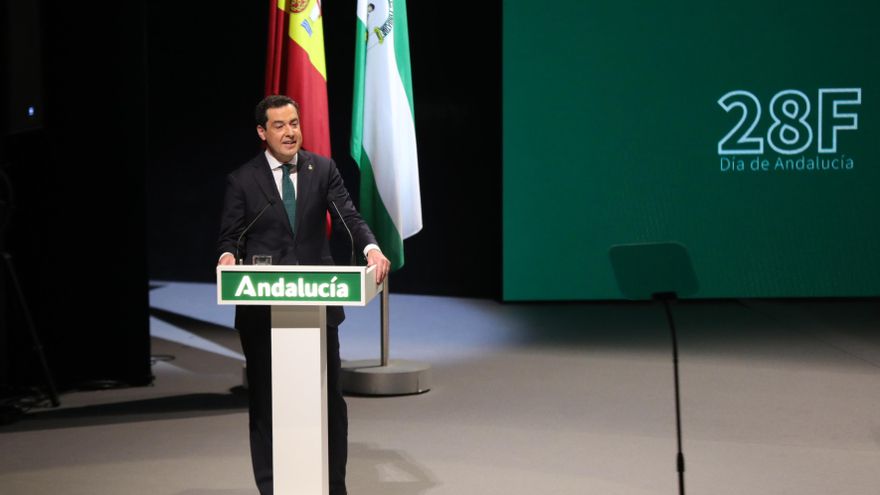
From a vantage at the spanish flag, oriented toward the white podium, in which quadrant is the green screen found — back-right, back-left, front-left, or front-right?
back-left

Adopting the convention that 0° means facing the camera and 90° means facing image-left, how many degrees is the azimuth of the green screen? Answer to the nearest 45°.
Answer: approximately 0°

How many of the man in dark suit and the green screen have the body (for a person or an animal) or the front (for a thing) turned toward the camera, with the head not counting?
2

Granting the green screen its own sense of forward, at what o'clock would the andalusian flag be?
The andalusian flag is roughly at 1 o'clock from the green screen.

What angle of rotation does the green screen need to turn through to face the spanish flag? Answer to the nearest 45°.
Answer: approximately 45° to its right

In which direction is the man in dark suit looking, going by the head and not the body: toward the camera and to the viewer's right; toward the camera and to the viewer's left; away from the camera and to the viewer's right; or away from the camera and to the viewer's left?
toward the camera and to the viewer's right

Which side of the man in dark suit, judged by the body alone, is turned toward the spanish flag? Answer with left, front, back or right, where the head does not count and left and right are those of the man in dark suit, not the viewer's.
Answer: back
